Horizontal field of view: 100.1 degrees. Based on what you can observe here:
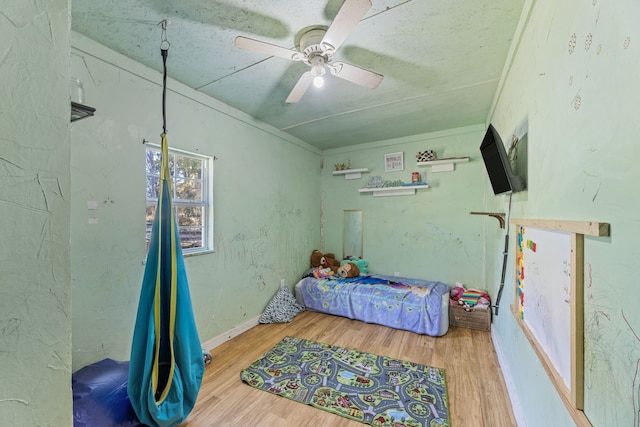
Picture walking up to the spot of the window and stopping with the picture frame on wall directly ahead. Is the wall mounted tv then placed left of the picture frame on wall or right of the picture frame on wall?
right

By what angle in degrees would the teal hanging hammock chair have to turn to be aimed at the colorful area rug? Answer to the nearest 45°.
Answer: approximately 90° to its left

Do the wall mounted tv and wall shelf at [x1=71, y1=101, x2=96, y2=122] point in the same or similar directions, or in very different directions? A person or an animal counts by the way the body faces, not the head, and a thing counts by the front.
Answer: very different directions

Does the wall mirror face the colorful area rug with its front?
yes

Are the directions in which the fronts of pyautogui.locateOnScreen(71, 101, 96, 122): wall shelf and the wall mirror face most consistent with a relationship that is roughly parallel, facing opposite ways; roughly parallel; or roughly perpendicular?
roughly perpendicular

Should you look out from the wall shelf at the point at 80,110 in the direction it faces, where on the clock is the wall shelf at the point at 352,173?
the wall shelf at the point at 352,173 is roughly at 10 o'clock from the wall shelf at the point at 80,110.
